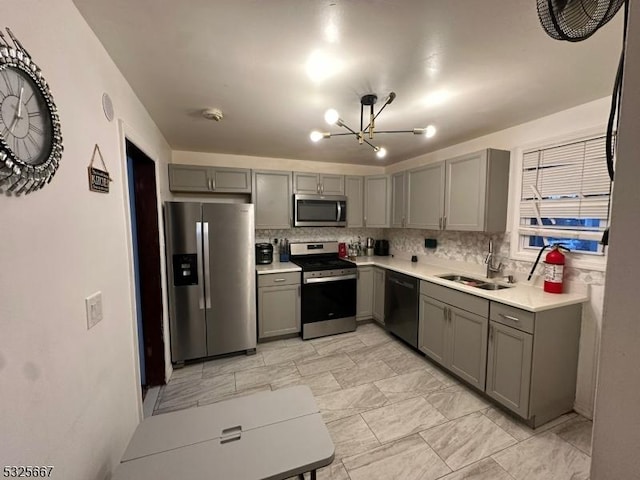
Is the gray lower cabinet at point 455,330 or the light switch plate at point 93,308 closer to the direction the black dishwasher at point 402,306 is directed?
the light switch plate

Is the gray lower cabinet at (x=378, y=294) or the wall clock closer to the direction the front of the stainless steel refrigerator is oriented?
the wall clock

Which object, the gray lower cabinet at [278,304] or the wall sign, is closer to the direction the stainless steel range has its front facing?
the wall sign

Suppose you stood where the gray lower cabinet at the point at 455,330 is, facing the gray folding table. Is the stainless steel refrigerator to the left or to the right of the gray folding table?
right

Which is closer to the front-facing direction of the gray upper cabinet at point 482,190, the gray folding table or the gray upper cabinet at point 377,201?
the gray folding table

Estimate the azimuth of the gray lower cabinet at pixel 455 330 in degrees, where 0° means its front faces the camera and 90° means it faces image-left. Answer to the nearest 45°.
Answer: approximately 45°

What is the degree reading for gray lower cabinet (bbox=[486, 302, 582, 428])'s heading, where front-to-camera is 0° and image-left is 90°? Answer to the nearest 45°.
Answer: approximately 45°

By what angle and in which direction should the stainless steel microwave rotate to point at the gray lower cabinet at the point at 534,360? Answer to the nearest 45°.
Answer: approximately 45° to its left

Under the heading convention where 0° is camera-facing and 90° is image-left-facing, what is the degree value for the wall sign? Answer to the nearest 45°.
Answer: approximately 315°

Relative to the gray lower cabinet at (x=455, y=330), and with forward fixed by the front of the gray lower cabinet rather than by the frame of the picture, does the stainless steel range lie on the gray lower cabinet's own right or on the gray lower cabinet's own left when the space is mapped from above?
on the gray lower cabinet's own right
